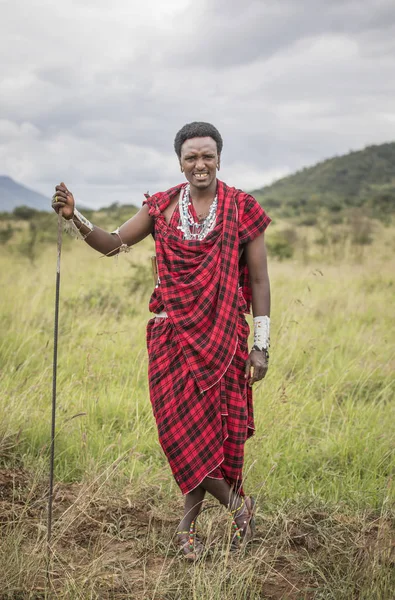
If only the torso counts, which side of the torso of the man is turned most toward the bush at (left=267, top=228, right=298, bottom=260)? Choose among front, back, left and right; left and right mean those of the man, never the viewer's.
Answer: back

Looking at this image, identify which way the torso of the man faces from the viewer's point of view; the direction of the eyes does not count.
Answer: toward the camera
